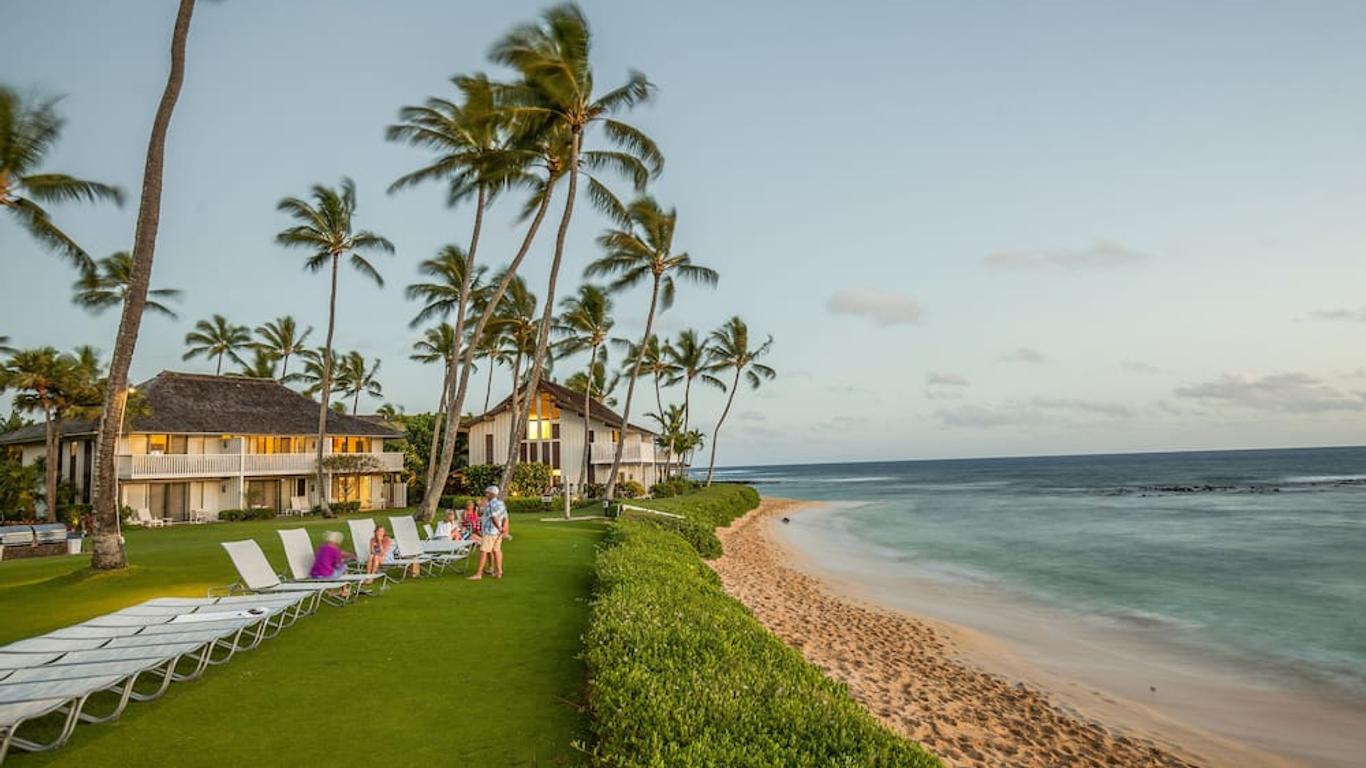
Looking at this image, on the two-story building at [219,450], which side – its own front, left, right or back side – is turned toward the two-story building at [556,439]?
left

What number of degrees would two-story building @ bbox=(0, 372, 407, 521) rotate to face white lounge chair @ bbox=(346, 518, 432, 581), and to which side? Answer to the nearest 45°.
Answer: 0° — it already faces it

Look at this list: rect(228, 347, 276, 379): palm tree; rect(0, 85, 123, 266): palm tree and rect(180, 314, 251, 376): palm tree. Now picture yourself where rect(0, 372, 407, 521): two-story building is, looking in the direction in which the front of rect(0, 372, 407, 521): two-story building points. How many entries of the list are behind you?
2

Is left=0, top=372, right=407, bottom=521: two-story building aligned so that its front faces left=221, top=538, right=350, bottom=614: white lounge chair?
yes

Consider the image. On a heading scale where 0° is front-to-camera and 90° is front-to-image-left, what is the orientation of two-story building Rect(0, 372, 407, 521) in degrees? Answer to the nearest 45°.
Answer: approximately 0°

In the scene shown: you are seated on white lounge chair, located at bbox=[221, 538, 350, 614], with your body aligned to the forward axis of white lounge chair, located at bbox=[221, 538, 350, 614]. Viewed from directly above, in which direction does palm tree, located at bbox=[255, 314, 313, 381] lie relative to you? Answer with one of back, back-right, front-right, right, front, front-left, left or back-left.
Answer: back-left

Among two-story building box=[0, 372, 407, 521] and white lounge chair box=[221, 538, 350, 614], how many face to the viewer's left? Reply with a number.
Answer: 0

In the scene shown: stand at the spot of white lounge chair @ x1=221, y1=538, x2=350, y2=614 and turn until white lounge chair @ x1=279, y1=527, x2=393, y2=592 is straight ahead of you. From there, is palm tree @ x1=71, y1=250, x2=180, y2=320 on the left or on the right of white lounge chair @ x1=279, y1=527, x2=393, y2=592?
left

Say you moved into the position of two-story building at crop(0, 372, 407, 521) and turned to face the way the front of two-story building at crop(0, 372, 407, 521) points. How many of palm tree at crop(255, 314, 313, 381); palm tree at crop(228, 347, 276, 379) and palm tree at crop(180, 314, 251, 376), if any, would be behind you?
3

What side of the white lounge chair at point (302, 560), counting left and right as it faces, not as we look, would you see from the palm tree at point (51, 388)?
back

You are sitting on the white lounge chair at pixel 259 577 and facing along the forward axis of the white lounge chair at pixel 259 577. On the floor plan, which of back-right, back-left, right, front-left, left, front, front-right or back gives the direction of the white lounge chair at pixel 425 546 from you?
left
